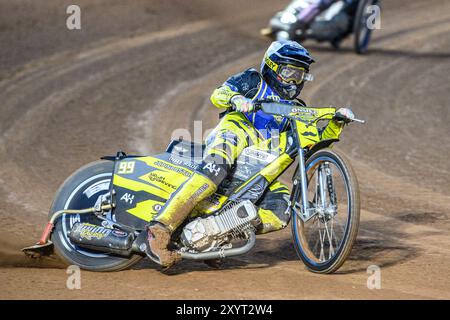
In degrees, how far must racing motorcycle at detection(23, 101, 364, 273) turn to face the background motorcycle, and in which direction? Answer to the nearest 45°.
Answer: approximately 135° to its left

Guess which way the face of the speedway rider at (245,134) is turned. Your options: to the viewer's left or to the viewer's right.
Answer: to the viewer's right

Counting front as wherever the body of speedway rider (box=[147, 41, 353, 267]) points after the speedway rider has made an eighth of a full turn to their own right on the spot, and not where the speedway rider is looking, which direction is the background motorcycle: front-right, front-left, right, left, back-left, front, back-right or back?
back
